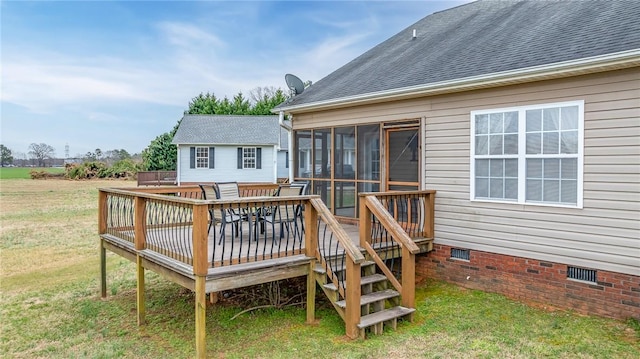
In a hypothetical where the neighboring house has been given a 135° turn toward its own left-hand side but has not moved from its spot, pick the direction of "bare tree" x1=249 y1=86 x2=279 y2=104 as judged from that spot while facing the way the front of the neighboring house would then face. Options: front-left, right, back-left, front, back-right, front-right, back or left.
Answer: front-left

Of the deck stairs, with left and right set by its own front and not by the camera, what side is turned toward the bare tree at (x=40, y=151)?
back

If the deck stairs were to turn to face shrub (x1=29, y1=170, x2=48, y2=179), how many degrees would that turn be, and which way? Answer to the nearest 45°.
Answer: approximately 180°

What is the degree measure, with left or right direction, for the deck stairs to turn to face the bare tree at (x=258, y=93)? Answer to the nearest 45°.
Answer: approximately 135° to its left

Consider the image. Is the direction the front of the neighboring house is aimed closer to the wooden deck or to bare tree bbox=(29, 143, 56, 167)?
the wooden deck

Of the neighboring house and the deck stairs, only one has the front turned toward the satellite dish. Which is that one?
the neighboring house

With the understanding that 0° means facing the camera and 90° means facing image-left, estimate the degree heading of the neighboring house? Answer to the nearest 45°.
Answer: approximately 0°

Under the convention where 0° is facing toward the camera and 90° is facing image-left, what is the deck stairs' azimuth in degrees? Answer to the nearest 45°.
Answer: approximately 315°

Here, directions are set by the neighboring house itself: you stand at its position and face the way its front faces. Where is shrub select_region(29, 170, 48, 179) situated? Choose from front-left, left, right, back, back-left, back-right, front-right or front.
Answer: back-right
